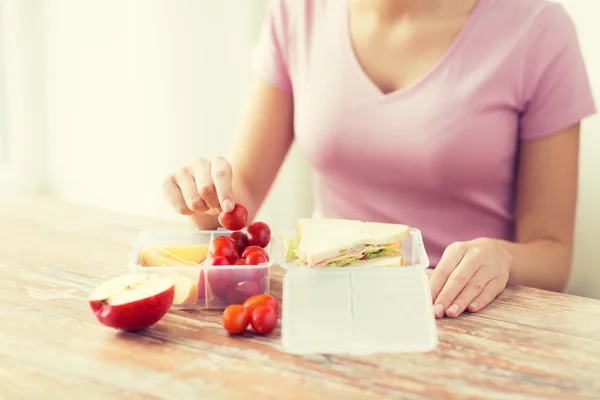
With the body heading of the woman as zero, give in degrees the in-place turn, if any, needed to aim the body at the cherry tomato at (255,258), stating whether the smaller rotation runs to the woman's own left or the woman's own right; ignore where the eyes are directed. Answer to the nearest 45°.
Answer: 0° — they already face it

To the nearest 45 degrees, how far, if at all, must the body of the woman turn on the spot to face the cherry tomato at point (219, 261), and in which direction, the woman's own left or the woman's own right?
0° — they already face it

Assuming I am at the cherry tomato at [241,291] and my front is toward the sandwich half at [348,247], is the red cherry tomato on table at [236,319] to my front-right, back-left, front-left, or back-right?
back-right

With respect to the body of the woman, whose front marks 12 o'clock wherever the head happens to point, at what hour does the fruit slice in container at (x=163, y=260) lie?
The fruit slice in container is roughly at 12 o'clock from the woman.

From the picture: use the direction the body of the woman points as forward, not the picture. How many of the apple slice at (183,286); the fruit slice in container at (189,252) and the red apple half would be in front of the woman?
3

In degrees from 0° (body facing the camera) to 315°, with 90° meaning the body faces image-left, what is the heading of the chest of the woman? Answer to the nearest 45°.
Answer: approximately 45°
